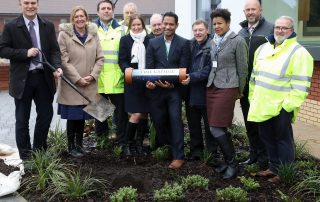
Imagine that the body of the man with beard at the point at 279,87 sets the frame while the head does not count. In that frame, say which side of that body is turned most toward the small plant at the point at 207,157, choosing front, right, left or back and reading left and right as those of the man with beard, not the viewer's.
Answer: right

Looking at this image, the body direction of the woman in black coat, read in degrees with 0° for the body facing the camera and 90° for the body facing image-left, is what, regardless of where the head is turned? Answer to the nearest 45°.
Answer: approximately 0°

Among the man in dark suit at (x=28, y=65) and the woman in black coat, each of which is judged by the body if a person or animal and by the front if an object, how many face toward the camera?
2

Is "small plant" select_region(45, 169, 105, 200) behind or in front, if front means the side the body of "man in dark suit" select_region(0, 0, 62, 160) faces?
in front

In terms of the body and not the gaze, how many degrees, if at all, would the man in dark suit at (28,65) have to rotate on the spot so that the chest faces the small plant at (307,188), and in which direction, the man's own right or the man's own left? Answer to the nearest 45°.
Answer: approximately 45° to the man's own left

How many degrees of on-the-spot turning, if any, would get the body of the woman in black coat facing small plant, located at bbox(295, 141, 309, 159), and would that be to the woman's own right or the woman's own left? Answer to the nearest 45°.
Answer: approximately 90° to the woman's own left

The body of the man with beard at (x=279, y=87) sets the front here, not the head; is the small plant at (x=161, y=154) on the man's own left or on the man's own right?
on the man's own right

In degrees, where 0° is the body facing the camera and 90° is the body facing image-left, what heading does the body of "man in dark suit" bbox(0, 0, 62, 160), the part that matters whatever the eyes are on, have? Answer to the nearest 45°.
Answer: approximately 0°
